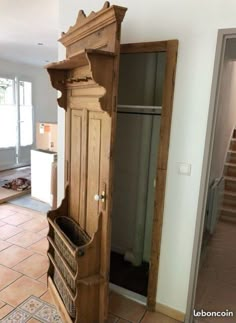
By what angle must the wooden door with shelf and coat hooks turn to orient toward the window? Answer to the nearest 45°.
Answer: approximately 135° to its right

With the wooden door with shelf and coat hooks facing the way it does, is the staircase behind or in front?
behind

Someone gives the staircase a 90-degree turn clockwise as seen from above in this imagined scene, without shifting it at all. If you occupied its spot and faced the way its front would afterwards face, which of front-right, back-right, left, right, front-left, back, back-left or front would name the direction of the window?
front-left

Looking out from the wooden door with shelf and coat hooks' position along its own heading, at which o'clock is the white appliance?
The white appliance is roughly at 4 o'clock from the wooden door with shelf and coat hooks.

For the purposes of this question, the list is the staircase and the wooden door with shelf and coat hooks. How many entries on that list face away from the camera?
0

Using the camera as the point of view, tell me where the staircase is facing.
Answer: facing the viewer and to the left of the viewer
